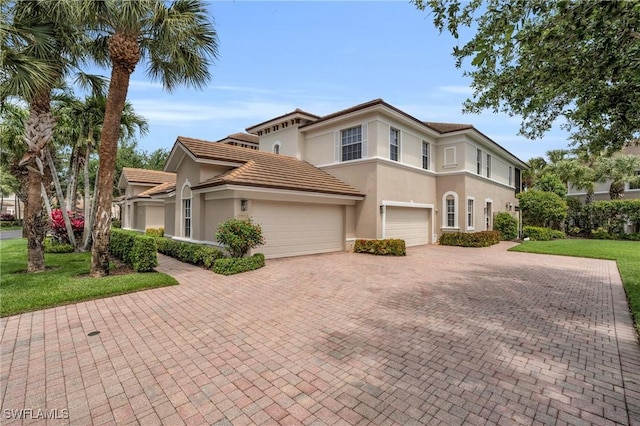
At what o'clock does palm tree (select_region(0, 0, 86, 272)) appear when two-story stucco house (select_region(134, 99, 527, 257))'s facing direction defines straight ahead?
The palm tree is roughly at 3 o'clock from the two-story stucco house.

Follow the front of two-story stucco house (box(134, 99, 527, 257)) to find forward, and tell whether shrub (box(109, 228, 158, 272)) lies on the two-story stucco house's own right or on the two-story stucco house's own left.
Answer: on the two-story stucco house's own right

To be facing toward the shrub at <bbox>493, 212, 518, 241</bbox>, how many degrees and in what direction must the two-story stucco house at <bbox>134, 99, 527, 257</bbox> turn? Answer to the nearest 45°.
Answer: approximately 90° to its left

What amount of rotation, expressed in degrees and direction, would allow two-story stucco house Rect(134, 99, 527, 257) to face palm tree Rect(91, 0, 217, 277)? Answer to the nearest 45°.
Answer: approximately 90° to its right

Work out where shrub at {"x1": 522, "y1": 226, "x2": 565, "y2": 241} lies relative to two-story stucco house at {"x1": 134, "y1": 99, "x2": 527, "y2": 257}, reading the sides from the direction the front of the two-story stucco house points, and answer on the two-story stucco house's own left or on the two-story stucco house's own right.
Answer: on the two-story stucco house's own left

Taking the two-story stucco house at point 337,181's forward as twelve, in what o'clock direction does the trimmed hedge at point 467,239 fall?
The trimmed hedge is roughly at 10 o'clock from the two-story stucco house.

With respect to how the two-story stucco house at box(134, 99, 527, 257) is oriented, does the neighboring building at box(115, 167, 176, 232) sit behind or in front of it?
behind

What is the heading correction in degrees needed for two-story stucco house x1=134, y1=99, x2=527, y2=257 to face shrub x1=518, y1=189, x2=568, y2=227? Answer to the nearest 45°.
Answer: approximately 90° to its left

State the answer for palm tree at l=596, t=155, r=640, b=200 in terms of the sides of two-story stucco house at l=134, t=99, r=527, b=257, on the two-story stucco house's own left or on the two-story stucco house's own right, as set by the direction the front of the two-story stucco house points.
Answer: on the two-story stucco house's own left
